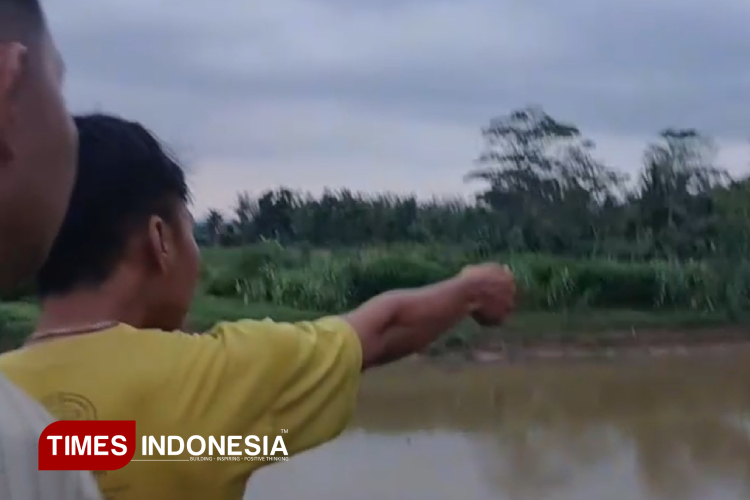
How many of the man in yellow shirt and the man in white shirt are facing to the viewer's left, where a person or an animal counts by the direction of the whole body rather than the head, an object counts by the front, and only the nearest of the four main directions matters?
0

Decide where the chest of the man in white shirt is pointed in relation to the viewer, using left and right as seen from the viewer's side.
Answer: facing away from the viewer and to the right of the viewer

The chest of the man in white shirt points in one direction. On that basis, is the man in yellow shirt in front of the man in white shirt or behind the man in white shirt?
in front

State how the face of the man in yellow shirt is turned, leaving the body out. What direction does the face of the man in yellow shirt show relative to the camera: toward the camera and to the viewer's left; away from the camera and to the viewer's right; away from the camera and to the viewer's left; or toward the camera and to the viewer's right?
away from the camera and to the viewer's right

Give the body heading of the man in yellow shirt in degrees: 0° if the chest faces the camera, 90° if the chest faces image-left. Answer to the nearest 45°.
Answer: approximately 225°

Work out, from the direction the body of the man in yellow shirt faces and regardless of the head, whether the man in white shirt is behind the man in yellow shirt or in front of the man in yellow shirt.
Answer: behind
